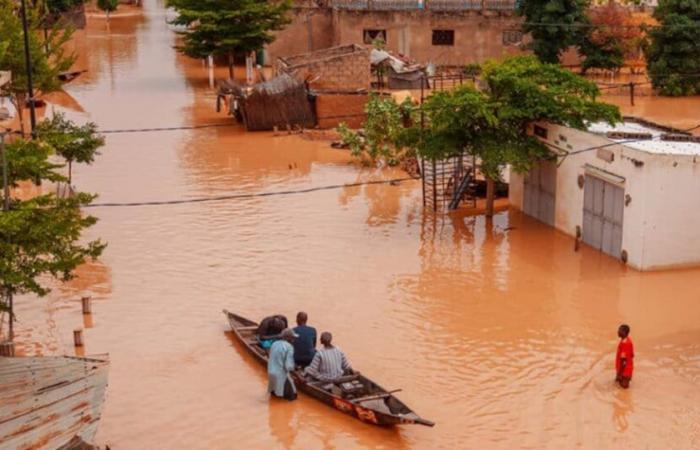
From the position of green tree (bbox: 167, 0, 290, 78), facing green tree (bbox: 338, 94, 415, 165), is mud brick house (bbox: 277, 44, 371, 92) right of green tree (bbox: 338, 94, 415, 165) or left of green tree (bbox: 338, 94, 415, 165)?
left

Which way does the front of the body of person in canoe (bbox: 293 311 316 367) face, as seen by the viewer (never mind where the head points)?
away from the camera

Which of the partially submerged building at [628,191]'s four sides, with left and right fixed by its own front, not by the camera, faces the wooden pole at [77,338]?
front

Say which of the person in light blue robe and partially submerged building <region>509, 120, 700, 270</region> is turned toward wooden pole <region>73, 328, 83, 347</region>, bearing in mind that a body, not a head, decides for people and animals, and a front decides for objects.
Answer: the partially submerged building

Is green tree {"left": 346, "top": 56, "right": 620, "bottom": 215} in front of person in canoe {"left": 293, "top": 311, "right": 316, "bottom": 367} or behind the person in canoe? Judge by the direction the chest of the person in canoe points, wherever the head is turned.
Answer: in front

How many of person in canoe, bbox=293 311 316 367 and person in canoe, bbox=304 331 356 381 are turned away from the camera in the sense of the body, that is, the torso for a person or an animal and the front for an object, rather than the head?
2

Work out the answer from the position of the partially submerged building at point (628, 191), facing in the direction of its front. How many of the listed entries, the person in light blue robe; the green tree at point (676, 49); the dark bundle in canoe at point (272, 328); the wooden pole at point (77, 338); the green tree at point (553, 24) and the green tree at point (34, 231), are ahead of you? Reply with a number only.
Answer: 4

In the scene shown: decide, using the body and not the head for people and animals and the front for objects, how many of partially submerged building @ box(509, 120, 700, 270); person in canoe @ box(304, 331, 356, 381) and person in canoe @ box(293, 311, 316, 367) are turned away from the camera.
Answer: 2

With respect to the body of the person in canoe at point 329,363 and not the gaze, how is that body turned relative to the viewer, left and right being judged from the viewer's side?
facing away from the viewer

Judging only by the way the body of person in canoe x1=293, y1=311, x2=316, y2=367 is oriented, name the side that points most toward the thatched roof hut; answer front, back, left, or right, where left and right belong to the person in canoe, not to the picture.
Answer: front

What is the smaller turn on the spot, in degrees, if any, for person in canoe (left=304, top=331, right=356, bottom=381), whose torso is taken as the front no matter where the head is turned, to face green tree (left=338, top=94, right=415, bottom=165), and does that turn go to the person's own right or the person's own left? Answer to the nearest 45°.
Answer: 0° — they already face it

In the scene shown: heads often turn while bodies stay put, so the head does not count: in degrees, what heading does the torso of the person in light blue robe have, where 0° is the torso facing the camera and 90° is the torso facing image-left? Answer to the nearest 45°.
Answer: approximately 225°

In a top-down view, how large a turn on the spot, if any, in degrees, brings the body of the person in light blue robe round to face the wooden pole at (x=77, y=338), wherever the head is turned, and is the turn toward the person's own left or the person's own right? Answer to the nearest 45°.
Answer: approximately 90° to the person's own left

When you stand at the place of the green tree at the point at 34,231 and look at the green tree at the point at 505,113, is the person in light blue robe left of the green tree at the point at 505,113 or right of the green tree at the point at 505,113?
right

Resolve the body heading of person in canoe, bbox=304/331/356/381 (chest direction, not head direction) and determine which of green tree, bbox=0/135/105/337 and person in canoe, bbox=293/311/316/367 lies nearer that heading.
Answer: the person in canoe

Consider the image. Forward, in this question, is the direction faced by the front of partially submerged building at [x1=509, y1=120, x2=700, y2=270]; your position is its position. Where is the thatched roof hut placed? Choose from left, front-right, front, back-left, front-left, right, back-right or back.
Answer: right

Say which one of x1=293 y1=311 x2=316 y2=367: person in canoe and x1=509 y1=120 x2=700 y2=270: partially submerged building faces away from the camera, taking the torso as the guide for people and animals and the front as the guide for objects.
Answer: the person in canoe

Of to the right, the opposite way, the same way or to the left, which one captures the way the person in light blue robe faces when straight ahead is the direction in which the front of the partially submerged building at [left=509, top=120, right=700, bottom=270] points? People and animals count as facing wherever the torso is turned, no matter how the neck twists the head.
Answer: the opposite way
